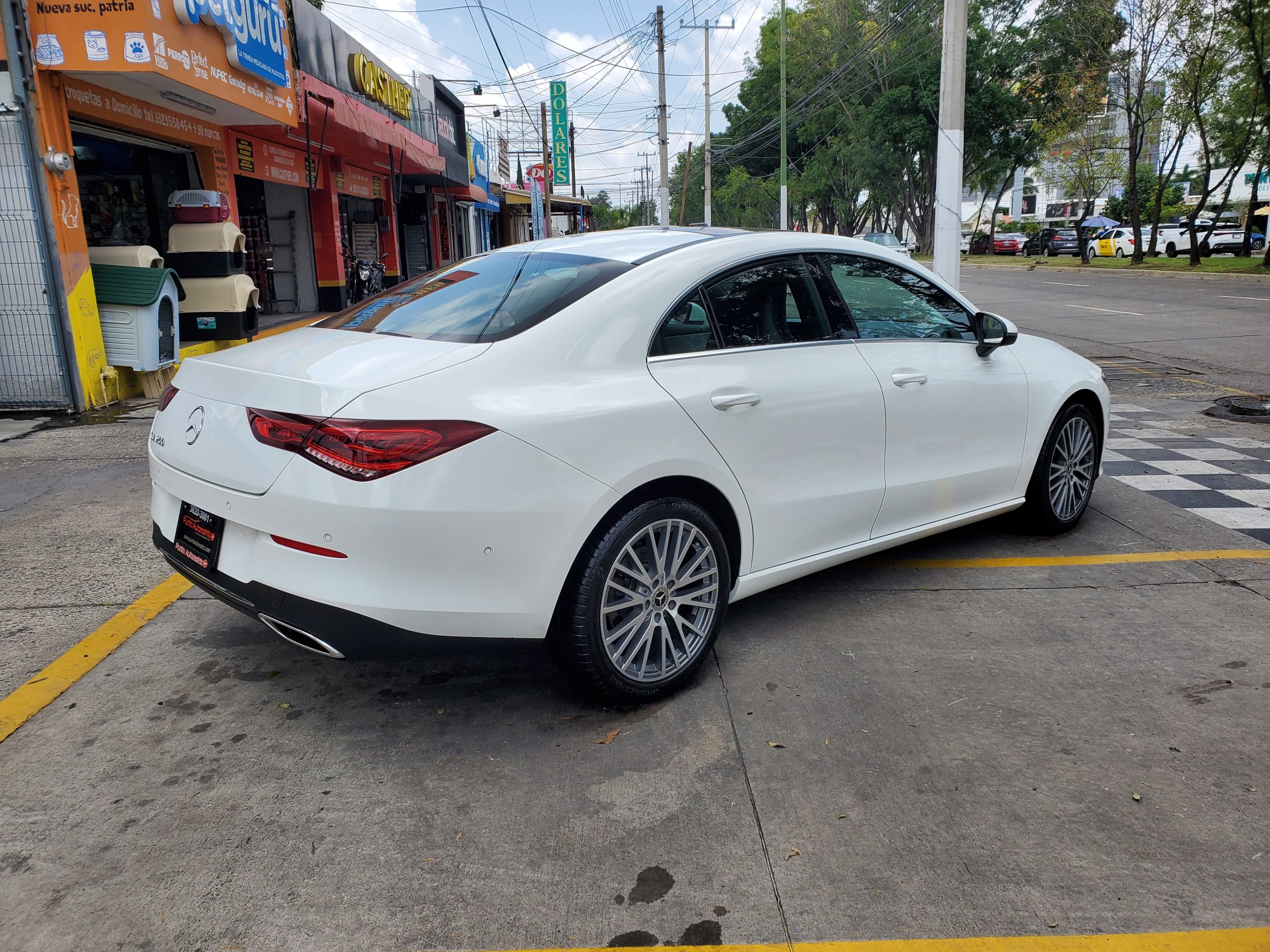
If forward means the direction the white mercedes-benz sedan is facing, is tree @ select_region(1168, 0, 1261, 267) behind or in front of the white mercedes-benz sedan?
in front

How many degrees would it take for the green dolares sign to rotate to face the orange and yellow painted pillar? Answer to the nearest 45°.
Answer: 0° — it already faces it

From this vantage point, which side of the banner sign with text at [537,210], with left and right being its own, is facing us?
front

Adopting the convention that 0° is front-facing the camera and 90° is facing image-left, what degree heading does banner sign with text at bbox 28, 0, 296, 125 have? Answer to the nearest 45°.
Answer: approximately 315°

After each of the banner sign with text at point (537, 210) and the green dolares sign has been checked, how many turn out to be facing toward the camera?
2

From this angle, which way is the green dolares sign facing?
toward the camera

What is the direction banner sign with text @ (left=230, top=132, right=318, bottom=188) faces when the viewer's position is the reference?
facing the viewer and to the right of the viewer

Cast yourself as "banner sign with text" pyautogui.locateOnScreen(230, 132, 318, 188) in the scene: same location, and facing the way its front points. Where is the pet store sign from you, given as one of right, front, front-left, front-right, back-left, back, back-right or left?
front-right

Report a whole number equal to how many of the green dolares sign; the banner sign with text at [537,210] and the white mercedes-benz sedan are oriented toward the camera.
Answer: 2

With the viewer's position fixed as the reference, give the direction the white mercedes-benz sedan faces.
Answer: facing away from the viewer and to the right of the viewer

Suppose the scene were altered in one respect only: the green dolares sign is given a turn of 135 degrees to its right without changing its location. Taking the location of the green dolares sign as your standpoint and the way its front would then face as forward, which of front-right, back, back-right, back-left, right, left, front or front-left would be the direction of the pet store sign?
back-left

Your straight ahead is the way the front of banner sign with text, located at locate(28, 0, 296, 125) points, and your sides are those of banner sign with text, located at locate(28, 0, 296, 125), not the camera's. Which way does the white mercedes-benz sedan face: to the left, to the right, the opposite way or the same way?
to the left

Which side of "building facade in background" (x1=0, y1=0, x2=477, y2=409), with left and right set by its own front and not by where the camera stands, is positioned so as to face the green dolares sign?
left
